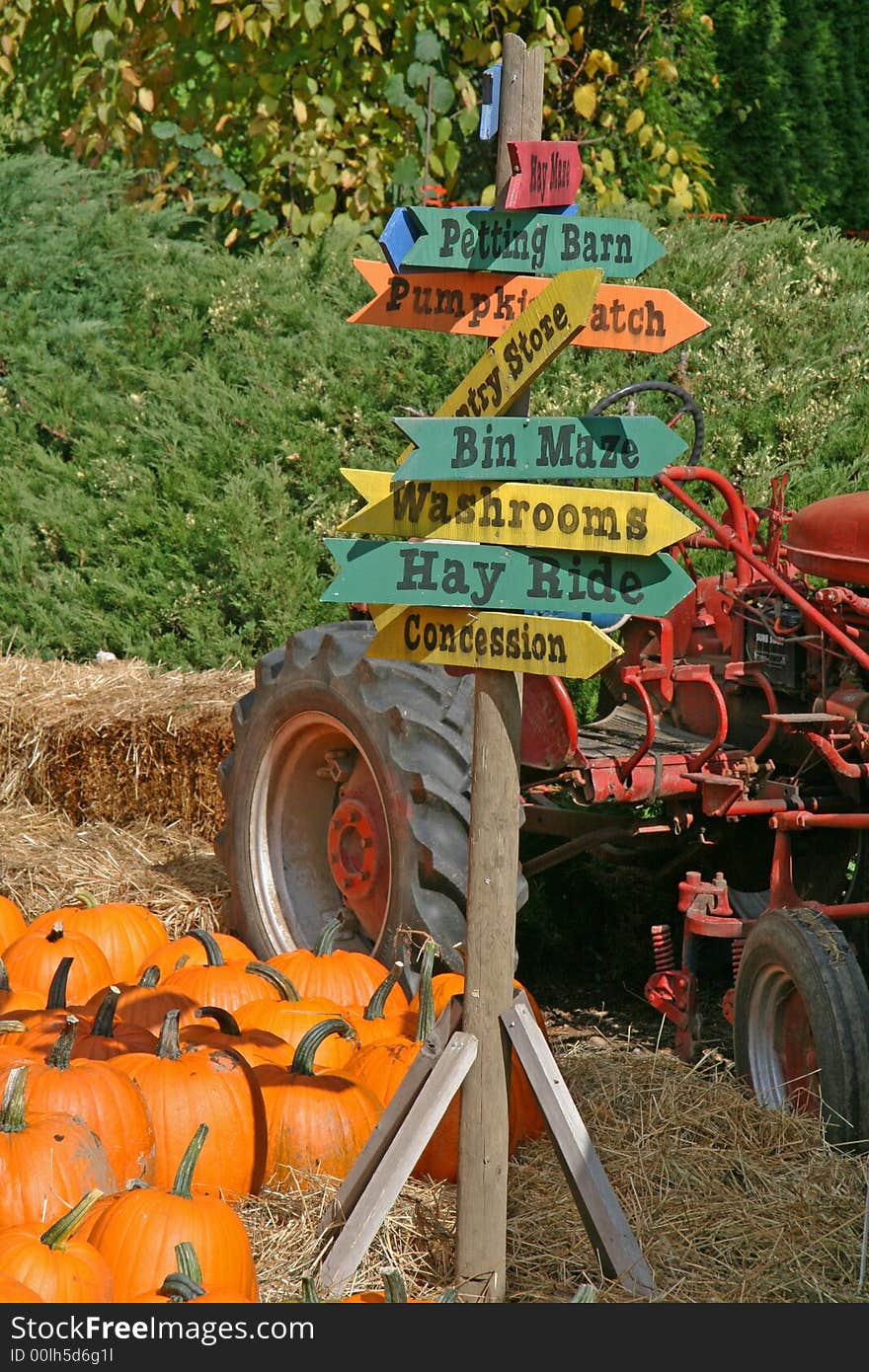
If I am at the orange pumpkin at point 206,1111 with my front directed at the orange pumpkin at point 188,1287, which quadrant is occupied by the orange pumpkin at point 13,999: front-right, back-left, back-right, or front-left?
back-right

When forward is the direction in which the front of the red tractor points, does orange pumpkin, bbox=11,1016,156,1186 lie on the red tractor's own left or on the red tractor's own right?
on the red tractor's own right

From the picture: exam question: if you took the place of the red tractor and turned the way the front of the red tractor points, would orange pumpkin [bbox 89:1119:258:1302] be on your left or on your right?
on your right

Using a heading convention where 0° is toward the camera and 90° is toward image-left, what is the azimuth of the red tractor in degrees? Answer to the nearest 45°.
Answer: approximately 315°

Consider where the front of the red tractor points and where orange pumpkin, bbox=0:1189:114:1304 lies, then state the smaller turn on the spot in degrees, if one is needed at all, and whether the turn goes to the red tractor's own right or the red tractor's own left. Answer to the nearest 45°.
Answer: approximately 90° to the red tractor's own right

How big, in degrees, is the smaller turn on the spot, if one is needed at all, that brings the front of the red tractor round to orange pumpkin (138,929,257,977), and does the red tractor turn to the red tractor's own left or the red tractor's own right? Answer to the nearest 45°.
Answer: approximately 135° to the red tractor's own right

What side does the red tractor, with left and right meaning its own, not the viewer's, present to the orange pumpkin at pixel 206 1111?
right

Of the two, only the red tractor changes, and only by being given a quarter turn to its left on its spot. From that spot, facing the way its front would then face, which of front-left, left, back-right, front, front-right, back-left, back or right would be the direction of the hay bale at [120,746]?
left
